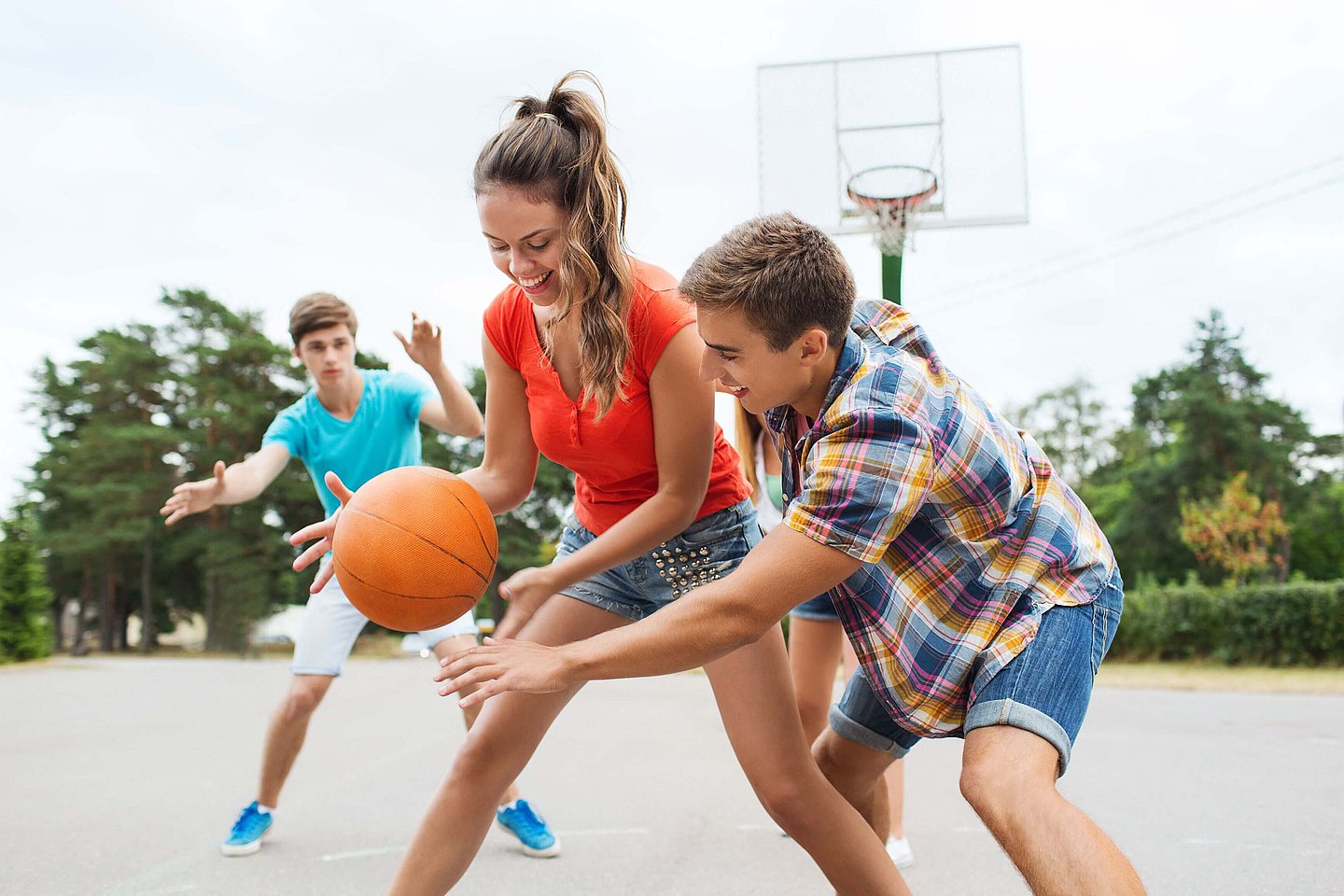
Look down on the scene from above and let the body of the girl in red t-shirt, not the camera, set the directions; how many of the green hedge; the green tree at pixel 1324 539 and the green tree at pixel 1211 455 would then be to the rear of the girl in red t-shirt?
3

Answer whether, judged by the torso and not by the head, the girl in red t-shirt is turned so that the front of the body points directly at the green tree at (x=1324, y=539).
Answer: no

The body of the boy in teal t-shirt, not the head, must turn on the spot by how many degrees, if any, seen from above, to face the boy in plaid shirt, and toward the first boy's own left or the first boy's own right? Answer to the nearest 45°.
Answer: approximately 45° to the first boy's own left

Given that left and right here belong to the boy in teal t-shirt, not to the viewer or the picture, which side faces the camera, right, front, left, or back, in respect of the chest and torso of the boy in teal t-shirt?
front

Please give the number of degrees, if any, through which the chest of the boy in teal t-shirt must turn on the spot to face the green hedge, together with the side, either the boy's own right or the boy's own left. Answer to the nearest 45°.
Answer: approximately 135° to the boy's own left

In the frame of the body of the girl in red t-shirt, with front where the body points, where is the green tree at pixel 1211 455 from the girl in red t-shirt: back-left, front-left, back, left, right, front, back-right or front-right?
back

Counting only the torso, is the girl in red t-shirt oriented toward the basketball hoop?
no

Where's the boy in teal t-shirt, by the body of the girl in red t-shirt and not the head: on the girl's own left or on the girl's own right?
on the girl's own right

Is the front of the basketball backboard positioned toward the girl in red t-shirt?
yes

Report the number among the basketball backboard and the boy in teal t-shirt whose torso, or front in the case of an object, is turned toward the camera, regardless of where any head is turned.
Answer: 2

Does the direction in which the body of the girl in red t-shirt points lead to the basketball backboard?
no

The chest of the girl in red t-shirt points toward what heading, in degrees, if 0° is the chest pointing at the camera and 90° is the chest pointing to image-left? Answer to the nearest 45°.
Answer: approximately 45°

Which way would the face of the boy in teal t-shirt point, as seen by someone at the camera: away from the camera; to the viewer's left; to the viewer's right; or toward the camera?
toward the camera

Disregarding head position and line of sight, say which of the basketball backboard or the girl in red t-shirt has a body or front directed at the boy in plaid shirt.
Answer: the basketball backboard

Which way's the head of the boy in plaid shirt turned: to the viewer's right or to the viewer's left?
to the viewer's left

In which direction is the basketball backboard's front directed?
toward the camera

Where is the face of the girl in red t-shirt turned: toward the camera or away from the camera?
toward the camera
